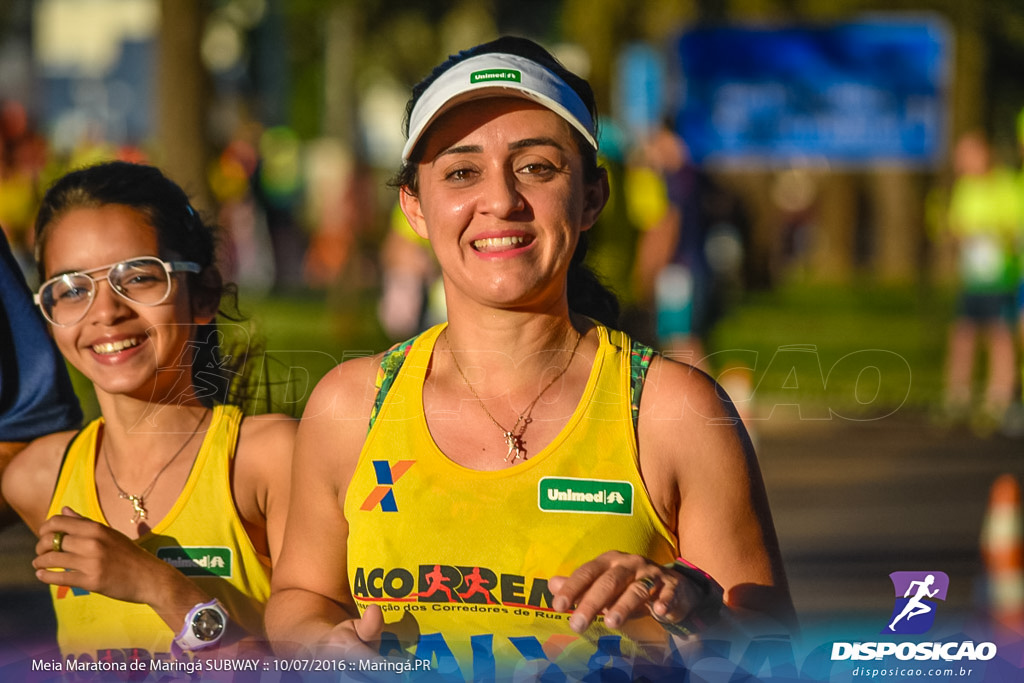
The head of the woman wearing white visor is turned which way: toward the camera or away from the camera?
toward the camera

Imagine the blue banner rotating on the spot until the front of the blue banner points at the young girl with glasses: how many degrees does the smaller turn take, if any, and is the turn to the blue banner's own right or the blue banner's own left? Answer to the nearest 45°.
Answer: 0° — it already faces them

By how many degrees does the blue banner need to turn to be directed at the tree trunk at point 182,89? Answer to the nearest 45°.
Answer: approximately 90° to its right

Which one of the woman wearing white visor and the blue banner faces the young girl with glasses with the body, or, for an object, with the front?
the blue banner

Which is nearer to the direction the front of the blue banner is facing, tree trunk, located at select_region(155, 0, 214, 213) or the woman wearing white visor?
the woman wearing white visor

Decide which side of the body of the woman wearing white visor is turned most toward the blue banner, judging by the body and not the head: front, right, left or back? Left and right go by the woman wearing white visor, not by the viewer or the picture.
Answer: back

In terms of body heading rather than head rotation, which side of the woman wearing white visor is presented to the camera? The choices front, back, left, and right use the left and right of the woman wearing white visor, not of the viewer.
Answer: front

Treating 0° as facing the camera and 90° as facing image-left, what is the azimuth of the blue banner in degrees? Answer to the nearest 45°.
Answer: approximately 0°

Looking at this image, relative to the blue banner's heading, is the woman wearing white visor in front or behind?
in front

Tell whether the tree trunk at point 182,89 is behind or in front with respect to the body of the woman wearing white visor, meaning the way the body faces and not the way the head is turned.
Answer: behind

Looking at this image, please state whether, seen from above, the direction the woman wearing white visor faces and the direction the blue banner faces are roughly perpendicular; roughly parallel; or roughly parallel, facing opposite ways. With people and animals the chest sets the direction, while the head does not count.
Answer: roughly parallel

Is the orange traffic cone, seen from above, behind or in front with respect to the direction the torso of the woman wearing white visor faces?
behind

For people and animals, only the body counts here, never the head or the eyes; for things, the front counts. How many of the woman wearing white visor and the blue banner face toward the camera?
2
